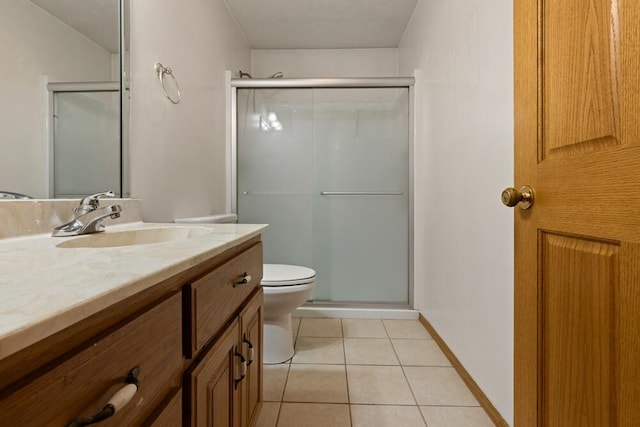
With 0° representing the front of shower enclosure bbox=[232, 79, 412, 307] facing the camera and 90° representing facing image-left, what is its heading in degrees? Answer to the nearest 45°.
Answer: approximately 0°

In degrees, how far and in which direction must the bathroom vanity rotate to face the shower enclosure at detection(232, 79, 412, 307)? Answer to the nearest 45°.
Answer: approximately 90° to its left

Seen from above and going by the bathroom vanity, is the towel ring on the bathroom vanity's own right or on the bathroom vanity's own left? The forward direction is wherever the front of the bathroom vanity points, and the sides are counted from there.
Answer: on the bathroom vanity's own left

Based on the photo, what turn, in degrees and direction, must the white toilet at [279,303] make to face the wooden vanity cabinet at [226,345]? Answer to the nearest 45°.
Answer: approximately 90° to its right

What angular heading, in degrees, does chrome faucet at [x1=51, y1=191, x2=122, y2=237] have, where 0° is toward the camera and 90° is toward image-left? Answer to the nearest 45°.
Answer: approximately 315°

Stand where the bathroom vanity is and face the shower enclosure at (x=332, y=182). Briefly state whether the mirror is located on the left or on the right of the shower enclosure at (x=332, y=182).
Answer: left

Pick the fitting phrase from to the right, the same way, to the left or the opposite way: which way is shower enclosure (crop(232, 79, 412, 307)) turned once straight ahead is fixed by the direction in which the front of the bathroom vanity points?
to the right
